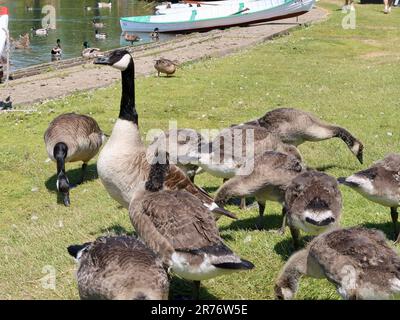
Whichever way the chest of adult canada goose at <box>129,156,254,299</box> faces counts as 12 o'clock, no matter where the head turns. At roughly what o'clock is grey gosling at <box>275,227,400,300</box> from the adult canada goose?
The grey gosling is roughly at 5 o'clock from the adult canada goose.

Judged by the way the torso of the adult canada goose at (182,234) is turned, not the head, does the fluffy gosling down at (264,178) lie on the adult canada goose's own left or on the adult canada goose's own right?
on the adult canada goose's own right

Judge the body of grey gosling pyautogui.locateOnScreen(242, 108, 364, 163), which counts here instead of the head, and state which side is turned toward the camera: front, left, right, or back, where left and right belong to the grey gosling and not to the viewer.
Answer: right

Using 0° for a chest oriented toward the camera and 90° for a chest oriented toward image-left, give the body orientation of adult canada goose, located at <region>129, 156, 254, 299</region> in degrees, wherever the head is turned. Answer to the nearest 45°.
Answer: approximately 135°

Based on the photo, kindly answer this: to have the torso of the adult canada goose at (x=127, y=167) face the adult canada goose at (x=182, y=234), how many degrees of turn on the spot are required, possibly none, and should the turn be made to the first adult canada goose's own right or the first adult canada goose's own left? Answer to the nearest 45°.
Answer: approximately 90° to the first adult canada goose's own left

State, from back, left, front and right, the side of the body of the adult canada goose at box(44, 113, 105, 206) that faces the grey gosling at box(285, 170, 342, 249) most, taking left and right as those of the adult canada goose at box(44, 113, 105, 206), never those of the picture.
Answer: left

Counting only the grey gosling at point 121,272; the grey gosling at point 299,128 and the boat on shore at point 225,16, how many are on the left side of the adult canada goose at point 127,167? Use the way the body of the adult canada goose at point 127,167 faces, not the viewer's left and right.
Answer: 1

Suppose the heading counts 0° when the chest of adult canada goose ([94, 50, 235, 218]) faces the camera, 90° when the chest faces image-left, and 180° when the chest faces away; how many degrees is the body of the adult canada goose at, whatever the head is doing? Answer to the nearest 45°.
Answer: approximately 90°

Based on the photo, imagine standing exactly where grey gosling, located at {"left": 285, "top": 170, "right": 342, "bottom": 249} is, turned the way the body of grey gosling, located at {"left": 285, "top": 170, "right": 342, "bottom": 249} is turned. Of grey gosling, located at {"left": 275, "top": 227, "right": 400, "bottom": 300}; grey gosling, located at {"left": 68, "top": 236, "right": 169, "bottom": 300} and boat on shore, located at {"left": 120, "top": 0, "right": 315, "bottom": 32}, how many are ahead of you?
1

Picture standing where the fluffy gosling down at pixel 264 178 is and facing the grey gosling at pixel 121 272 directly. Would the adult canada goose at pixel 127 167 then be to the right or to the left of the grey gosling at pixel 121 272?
right

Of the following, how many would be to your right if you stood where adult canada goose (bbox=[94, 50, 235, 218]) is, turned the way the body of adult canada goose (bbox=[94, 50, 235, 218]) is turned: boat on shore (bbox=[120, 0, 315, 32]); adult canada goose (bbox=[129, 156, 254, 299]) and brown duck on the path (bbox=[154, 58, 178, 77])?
2
